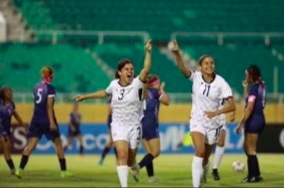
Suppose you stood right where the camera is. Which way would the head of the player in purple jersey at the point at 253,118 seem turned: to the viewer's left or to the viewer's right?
to the viewer's left

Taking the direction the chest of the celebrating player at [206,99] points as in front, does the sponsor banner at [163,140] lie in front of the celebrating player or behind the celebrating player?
behind

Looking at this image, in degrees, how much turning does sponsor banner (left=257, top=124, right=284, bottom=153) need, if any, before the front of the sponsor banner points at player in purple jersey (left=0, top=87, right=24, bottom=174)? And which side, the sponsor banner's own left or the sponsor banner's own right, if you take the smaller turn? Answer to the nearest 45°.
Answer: approximately 45° to the sponsor banner's own right

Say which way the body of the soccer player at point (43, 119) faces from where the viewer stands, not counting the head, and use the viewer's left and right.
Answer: facing away from the viewer and to the right of the viewer

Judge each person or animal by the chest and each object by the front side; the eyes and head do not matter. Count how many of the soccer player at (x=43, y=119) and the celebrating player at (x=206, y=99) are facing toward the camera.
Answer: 1

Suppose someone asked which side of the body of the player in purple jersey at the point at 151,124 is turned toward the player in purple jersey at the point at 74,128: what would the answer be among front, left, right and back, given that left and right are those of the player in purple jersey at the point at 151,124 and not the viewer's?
left

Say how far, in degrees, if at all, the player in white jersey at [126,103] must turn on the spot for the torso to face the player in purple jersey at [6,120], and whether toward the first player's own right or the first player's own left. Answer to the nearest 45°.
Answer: approximately 135° to the first player's own right

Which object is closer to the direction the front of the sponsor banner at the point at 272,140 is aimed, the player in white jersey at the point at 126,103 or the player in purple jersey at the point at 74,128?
the player in white jersey

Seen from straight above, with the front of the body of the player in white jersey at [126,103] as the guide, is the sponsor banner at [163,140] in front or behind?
behind

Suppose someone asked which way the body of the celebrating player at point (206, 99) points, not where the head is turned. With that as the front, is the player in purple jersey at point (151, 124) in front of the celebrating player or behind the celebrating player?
behind

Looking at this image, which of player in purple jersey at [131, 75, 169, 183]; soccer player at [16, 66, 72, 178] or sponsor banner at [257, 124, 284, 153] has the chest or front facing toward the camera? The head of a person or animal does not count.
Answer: the sponsor banner
